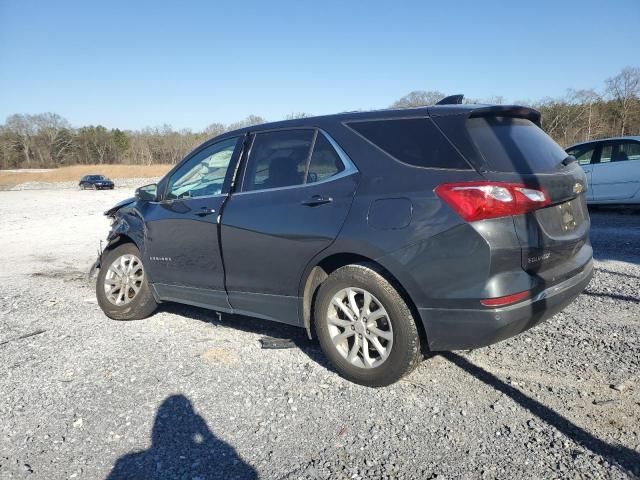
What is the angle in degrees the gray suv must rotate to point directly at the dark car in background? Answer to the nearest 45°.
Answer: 0° — it already faces it

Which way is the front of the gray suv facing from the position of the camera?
facing away from the viewer and to the left of the viewer
